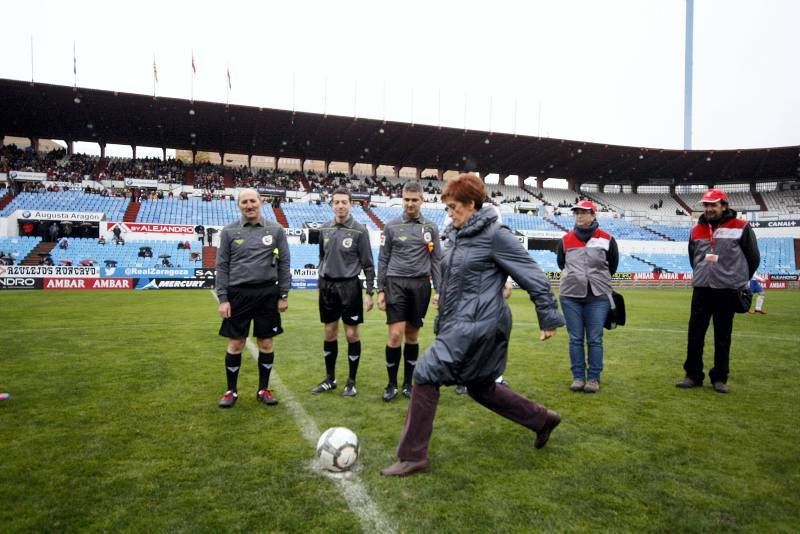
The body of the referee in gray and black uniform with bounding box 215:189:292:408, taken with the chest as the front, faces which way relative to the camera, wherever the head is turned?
toward the camera

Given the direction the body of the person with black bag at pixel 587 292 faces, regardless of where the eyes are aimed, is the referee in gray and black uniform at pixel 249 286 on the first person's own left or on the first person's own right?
on the first person's own right

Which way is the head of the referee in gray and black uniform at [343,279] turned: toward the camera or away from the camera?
toward the camera

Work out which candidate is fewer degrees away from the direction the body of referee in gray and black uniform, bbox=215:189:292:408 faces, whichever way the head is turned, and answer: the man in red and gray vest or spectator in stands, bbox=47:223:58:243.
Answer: the man in red and gray vest

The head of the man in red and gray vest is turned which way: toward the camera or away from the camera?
toward the camera

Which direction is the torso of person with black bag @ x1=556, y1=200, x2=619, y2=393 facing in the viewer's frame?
toward the camera

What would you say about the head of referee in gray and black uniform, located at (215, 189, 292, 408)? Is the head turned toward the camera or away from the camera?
toward the camera

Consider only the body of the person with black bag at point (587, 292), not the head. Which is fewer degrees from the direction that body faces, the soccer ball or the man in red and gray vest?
the soccer ball

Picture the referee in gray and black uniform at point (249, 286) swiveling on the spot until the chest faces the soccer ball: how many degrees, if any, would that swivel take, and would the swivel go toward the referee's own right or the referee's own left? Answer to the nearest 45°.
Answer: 0° — they already face it

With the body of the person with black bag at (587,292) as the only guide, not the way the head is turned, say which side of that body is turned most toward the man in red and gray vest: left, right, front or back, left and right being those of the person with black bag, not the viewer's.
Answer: left

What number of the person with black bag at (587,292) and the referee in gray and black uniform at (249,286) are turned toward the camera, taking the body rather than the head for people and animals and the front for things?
2

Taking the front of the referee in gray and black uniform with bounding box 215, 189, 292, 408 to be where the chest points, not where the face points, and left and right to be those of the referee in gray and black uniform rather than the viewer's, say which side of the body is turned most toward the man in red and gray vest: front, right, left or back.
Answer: left

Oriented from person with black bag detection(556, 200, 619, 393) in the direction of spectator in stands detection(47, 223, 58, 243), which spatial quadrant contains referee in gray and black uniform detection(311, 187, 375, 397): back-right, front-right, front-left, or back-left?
front-left

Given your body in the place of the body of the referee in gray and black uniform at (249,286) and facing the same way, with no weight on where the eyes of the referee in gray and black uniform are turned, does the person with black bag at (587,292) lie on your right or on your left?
on your left

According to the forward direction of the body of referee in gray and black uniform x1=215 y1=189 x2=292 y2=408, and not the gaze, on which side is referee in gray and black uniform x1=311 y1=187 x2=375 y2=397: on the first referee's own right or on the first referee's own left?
on the first referee's own left

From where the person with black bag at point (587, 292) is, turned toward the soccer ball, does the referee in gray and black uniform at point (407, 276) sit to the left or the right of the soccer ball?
right
